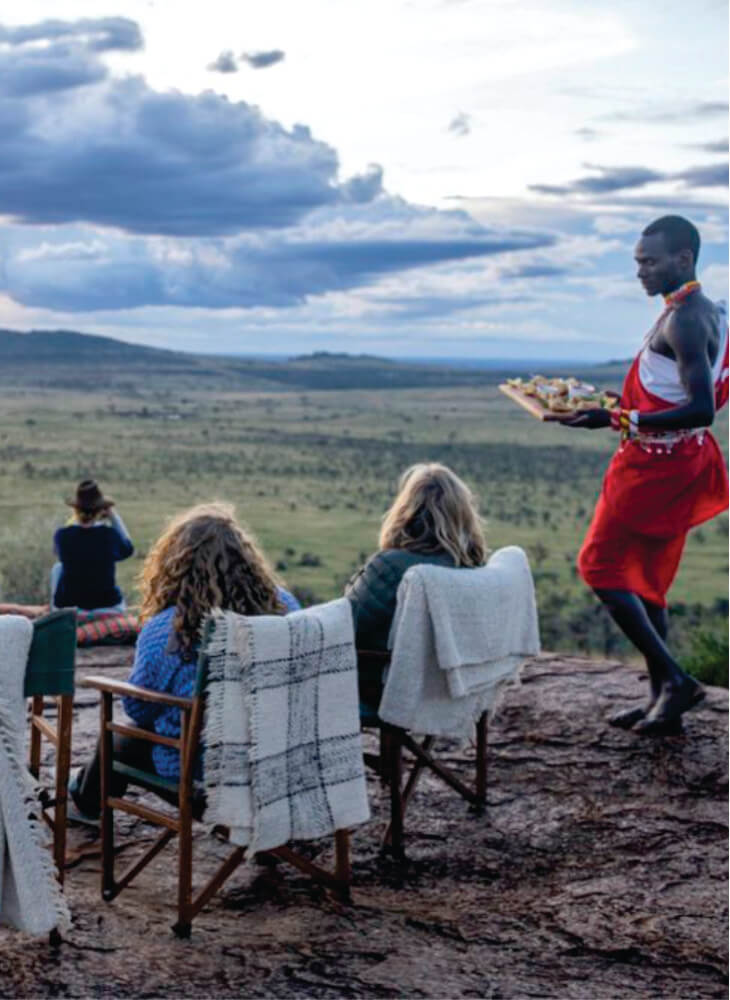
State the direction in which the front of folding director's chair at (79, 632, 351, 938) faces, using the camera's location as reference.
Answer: facing away from the viewer and to the left of the viewer

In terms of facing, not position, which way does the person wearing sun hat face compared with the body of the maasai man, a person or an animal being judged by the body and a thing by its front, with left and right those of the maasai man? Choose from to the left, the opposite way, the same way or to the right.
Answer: to the right

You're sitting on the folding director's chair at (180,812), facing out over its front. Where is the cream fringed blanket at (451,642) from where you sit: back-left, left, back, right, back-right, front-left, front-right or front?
right

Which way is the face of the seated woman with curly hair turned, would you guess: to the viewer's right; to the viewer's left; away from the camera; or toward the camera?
away from the camera

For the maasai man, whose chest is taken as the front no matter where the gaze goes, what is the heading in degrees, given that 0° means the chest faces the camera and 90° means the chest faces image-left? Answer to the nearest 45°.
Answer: approximately 90°

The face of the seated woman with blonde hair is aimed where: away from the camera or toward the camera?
away from the camera

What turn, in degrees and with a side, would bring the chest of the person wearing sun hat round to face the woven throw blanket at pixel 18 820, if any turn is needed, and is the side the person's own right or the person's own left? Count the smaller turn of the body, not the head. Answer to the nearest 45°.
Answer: approximately 180°

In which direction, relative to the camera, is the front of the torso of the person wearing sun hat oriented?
away from the camera

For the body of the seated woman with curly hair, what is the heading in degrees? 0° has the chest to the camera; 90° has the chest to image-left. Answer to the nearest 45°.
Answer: approximately 135°

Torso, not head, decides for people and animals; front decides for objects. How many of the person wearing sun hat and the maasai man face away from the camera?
1

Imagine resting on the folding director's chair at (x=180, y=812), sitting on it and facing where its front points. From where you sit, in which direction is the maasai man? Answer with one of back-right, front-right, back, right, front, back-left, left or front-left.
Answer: right
